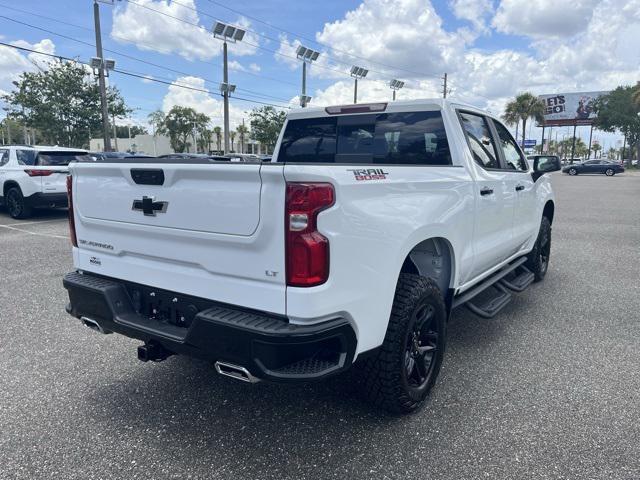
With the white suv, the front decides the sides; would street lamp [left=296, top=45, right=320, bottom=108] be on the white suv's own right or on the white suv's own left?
on the white suv's own right

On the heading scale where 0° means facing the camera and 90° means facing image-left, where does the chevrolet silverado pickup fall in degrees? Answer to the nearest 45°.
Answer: approximately 225°

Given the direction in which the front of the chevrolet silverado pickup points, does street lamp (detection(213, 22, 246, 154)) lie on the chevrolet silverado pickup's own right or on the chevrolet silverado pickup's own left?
on the chevrolet silverado pickup's own left

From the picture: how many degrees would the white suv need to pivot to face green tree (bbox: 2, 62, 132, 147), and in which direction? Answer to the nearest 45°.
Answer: approximately 45° to its right

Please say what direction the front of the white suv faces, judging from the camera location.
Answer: facing away from the viewer and to the left of the viewer

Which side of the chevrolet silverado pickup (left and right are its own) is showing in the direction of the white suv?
left

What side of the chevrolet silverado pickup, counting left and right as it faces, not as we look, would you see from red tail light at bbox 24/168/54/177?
left

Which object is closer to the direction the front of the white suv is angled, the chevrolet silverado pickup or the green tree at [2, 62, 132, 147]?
the green tree

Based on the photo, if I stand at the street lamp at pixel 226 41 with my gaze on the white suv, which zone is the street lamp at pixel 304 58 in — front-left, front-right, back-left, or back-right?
back-left
